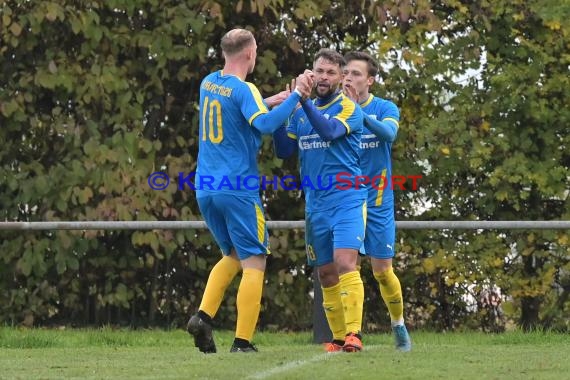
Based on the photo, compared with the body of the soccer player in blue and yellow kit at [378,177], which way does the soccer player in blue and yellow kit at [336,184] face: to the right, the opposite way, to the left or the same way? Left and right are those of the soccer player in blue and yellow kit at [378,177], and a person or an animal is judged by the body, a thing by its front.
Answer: the same way

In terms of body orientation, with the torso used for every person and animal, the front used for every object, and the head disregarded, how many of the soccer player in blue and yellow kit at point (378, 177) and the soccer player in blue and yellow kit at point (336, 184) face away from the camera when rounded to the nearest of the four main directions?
0

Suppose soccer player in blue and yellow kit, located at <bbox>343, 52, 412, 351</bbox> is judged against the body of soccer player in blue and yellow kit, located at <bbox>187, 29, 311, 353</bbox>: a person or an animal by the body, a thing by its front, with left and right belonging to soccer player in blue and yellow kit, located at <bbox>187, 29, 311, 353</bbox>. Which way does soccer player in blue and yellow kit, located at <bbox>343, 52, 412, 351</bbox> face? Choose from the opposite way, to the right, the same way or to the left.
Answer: the opposite way

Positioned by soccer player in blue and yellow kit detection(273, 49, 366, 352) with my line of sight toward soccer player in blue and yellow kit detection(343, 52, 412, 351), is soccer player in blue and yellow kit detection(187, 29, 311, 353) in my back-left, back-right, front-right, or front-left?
back-left

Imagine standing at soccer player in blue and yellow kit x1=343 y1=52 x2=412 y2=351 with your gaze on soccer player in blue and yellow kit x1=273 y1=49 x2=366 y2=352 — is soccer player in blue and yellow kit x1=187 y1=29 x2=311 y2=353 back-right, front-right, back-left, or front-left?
front-right

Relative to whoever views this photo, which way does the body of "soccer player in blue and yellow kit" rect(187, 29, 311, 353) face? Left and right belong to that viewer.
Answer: facing away from the viewer and to the right of the viewer

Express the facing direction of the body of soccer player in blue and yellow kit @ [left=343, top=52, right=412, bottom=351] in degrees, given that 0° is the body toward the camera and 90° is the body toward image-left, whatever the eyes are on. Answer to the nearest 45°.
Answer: approximately 45°

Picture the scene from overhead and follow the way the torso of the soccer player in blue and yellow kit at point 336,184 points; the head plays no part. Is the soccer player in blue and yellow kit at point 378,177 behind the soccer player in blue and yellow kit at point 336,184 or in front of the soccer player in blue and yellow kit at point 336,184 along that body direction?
behind

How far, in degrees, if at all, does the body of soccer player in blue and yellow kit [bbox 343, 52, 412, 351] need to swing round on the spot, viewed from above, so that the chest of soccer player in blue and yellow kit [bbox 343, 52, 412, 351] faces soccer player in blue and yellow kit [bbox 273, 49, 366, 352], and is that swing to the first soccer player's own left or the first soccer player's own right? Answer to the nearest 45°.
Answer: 0° — they already face them

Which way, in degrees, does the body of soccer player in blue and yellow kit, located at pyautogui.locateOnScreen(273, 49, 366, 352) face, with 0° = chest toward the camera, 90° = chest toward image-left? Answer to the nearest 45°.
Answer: approximately 45°

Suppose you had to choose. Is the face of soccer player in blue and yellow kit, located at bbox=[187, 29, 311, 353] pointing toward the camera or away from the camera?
away from the camera

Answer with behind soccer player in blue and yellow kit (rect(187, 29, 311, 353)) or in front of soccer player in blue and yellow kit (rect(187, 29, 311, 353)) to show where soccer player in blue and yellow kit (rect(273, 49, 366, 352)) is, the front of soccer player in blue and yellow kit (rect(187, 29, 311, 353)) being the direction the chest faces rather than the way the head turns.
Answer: in front

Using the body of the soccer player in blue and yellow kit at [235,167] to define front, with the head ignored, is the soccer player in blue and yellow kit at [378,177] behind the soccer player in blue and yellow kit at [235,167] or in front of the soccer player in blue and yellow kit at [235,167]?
in front
